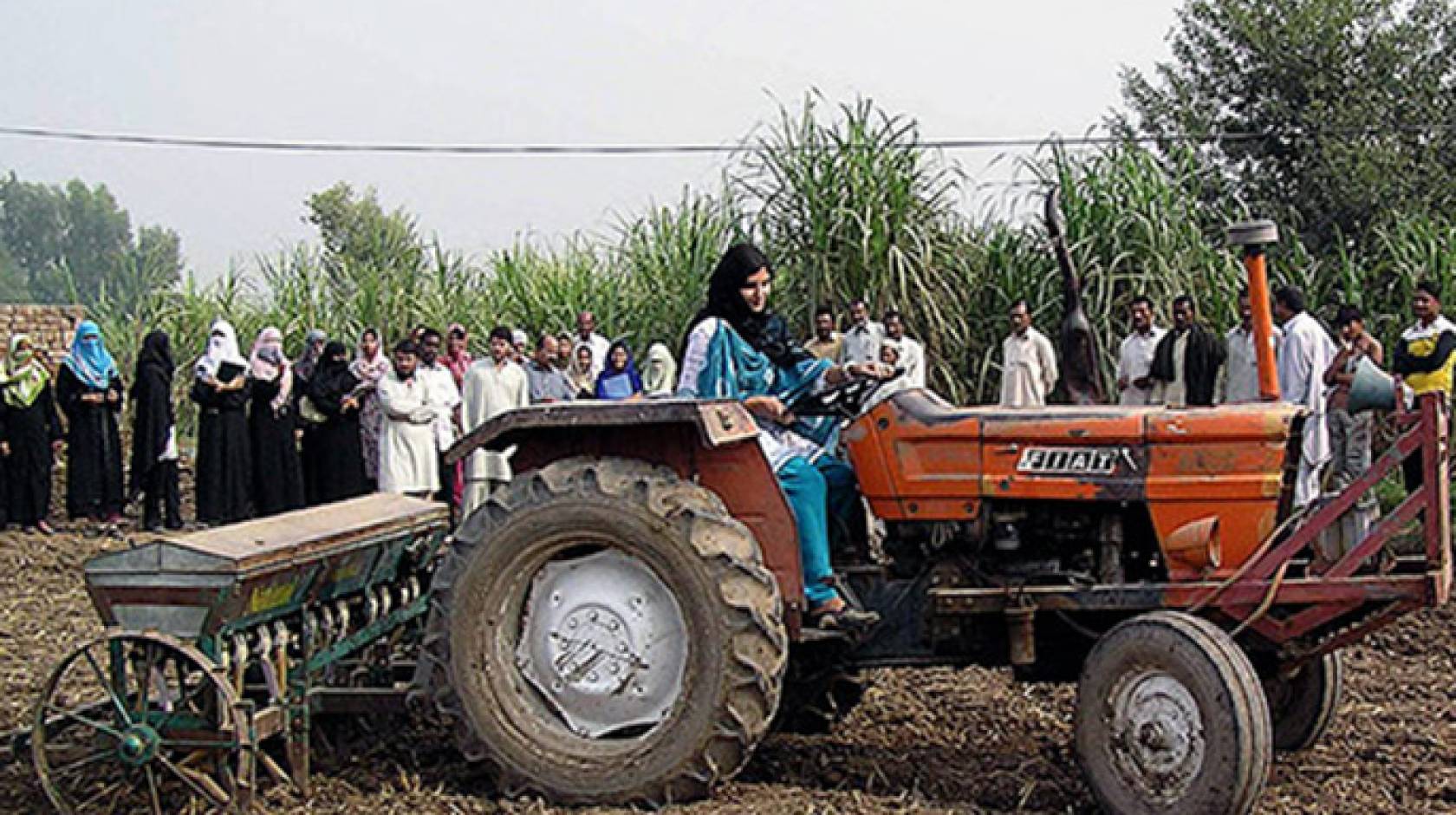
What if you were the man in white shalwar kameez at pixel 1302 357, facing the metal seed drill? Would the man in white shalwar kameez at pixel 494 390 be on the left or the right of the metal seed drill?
right

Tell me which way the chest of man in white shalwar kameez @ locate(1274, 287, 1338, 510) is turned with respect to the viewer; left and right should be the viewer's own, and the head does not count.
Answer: facing to the left of the viewer

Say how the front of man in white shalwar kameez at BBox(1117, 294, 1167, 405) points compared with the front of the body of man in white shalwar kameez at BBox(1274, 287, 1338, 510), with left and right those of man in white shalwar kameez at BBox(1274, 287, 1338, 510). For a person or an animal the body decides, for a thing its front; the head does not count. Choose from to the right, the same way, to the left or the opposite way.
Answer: to the left

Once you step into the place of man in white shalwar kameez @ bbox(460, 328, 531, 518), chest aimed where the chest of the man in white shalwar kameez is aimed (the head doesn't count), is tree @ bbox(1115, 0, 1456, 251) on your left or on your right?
on your left

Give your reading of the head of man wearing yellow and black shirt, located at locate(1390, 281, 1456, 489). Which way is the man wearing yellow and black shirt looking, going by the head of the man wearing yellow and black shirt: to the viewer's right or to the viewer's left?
to the viewer's left

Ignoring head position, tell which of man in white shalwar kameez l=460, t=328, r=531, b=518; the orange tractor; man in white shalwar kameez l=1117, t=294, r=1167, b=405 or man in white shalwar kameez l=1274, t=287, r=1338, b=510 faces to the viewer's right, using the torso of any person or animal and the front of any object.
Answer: the orange tractor

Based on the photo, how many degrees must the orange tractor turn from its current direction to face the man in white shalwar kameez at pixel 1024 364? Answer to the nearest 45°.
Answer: approximately 90° to its left

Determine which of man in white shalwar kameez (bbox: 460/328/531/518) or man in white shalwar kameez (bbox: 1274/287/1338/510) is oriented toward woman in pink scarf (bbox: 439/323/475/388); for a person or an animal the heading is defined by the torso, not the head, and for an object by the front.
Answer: man in white shalwar kameez (bbox: 1274/287/1338/510)

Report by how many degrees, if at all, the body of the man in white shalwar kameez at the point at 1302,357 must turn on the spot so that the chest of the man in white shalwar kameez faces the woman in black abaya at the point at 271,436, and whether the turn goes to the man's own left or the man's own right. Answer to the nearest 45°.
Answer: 0° — they already face them

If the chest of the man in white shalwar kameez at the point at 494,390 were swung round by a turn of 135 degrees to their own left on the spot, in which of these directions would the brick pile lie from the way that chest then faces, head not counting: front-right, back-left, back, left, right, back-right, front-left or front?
left

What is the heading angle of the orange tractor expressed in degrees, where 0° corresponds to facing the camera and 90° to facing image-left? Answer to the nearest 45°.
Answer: approximately 270°

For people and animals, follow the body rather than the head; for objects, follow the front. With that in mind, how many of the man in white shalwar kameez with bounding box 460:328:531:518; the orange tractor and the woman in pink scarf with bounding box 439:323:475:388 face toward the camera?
2
